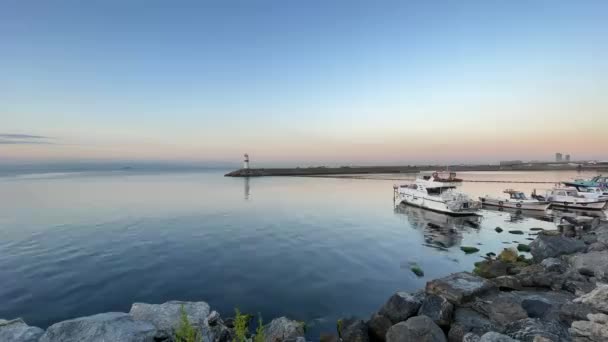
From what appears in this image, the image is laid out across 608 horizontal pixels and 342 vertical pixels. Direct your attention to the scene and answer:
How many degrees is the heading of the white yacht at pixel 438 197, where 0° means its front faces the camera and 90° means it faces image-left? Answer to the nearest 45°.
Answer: approximately 135°

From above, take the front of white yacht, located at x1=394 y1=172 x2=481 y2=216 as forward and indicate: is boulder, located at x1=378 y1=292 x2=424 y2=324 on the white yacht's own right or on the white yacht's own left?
on the white yacht's own left

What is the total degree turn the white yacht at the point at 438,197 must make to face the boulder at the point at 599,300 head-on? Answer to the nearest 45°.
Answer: approximately 135° to its left

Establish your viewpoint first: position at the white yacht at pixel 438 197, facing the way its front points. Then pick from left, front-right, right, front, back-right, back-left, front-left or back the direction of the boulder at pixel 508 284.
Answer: back-left

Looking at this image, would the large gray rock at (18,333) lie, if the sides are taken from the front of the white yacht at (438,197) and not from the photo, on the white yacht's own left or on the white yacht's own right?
on the white yacht's own left

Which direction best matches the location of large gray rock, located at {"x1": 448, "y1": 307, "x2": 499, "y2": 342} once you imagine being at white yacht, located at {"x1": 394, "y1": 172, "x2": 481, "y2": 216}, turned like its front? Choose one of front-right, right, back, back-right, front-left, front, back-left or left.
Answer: back-left

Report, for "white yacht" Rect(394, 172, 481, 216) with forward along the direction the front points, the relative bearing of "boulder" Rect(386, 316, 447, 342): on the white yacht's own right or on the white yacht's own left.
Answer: on the white yacht's own left
